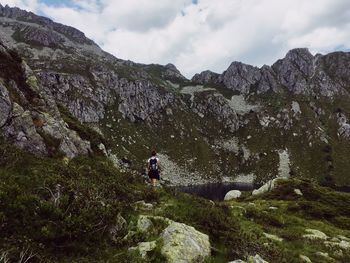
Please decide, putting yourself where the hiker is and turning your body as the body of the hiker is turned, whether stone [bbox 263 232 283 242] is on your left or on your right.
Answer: on your right

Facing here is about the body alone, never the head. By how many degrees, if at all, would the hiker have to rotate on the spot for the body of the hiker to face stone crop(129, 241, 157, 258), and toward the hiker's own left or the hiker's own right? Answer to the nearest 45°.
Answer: approximately 180°

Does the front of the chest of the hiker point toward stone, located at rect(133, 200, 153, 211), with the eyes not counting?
no

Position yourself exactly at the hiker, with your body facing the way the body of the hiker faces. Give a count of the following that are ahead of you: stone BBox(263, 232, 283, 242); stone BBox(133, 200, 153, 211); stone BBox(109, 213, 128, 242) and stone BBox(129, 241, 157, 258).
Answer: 0

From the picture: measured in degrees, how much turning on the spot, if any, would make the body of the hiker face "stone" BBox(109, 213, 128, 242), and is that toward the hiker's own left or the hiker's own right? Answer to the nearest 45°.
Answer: approximately 180°

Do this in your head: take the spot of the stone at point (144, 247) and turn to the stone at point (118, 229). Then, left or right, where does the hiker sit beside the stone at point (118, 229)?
right

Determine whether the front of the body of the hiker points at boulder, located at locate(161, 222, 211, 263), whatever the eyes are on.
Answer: no

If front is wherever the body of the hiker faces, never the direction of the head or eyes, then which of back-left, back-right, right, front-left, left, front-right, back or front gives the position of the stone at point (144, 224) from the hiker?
back

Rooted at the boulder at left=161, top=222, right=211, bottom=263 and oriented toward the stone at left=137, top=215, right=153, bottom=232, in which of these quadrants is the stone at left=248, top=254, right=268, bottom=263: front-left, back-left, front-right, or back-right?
back-right

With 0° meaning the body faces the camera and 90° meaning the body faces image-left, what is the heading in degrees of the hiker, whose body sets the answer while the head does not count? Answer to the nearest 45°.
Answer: approximately 180°

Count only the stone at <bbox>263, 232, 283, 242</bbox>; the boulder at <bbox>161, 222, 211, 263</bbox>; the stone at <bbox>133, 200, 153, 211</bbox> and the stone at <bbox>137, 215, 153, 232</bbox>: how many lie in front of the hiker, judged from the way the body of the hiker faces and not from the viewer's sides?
0

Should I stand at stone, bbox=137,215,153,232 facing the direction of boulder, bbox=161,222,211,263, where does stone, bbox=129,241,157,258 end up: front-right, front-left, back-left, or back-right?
front-right

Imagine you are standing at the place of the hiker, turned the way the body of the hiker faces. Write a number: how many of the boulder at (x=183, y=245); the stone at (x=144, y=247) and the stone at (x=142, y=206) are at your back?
3

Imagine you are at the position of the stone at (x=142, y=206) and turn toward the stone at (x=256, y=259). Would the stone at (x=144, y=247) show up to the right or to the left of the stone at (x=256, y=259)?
right

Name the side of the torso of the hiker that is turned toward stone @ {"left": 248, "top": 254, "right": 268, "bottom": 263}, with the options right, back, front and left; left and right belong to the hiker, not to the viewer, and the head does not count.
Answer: back
